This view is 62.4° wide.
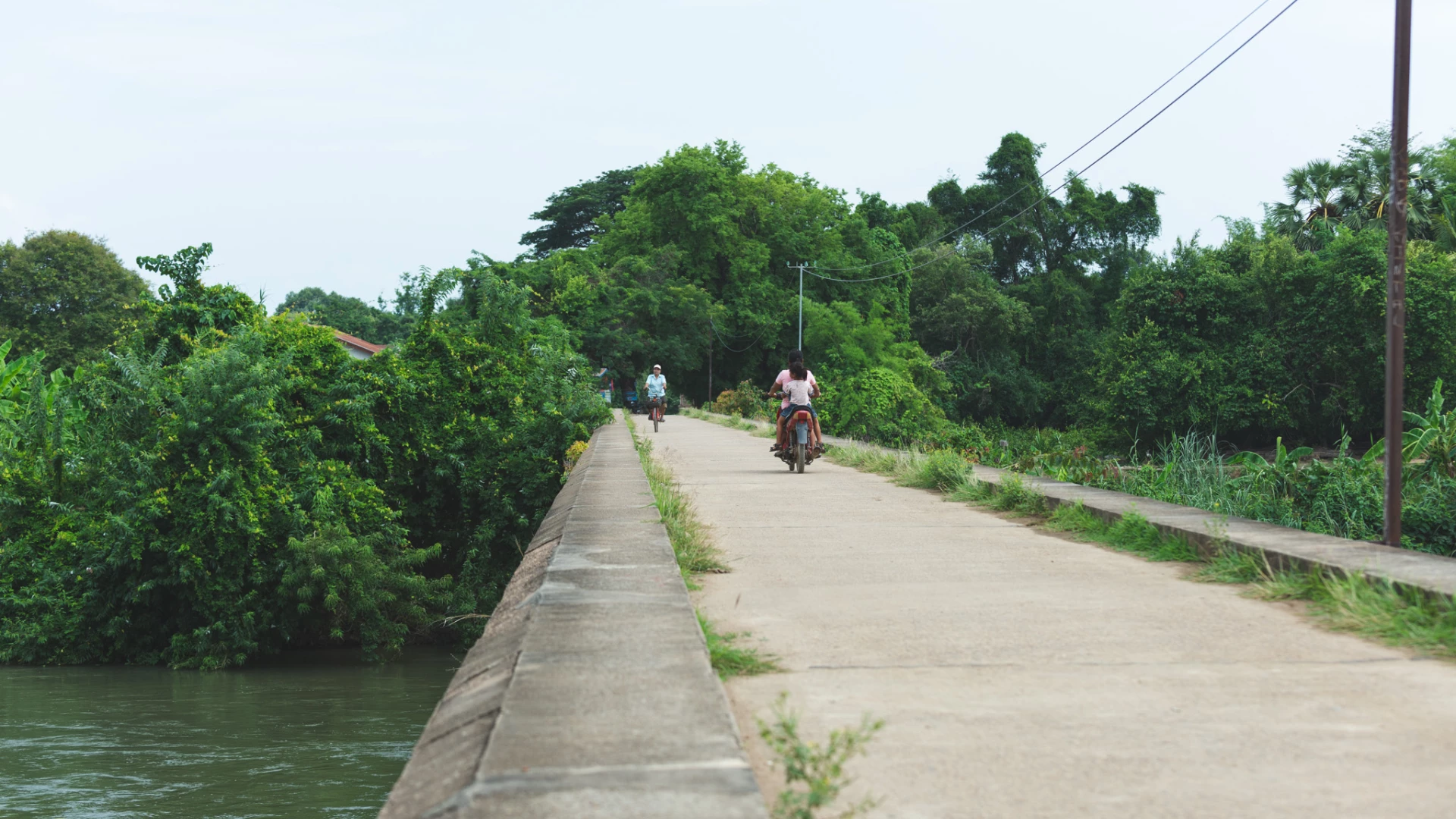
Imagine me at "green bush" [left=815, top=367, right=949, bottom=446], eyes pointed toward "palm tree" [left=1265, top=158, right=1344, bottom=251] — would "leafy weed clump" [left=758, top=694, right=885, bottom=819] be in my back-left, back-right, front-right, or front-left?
back-right

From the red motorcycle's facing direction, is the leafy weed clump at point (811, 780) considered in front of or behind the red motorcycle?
behind

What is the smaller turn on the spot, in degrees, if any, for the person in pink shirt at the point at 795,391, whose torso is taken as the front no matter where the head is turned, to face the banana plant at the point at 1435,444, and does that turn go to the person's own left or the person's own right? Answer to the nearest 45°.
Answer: approximately 135° to the person's own right

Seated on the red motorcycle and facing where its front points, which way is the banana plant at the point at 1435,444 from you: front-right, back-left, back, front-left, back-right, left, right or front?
back-right

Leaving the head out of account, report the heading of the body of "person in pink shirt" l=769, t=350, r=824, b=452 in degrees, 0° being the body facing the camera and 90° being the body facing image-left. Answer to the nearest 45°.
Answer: approximately 180°

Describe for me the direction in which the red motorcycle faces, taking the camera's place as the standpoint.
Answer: facing away from the viewer

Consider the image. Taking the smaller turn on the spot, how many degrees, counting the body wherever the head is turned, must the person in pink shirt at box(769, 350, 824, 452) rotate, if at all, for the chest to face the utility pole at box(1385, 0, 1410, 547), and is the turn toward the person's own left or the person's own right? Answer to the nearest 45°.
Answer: approximately 135° to the person's own right

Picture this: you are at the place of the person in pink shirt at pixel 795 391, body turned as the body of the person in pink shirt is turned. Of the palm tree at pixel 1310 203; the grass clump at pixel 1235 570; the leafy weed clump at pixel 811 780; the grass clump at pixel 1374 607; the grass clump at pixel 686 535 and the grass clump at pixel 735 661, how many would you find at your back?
5

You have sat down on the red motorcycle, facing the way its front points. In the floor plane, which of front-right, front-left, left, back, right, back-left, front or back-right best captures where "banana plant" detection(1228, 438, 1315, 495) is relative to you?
back-right

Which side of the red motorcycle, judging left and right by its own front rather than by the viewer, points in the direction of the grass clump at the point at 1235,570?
back

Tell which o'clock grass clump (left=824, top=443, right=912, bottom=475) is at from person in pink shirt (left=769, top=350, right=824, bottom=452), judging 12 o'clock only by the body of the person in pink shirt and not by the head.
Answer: The grass clump is roughly at 2 o'clock from the person in pink shirt.

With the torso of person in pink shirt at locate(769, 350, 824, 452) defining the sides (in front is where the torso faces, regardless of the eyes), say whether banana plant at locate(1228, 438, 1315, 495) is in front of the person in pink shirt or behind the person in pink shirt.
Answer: behind

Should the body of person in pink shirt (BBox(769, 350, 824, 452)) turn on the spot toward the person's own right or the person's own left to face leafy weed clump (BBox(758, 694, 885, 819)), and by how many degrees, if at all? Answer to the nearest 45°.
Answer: approximately 180°
